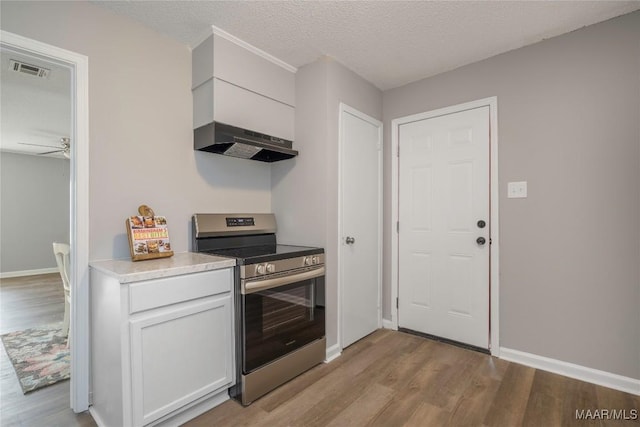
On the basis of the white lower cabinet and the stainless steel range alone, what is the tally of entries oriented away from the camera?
0

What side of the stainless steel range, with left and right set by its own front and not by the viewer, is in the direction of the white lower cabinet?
right

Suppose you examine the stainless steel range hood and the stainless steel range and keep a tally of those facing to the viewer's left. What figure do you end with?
0

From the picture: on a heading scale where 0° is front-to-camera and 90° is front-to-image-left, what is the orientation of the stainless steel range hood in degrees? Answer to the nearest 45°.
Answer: approximately 315°

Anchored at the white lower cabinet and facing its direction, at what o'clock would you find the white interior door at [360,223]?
The white interior door is roughly at 10 o'clock from the white lower cabinet.
